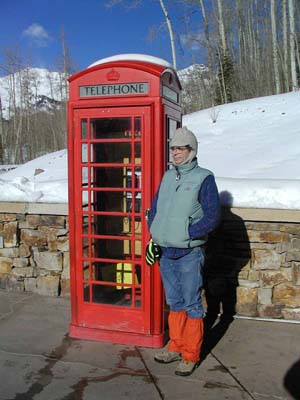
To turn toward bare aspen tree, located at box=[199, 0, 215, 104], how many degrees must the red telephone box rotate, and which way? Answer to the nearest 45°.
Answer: approximately 180°

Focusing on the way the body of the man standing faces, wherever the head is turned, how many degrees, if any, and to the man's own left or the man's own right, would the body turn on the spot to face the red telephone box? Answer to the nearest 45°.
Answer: approximately 90° to the man's own right

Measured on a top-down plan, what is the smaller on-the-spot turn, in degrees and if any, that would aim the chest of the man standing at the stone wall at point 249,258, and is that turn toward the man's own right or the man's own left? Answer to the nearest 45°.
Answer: approximately 180°

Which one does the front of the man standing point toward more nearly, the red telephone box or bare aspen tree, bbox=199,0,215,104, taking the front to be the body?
the red telephone box

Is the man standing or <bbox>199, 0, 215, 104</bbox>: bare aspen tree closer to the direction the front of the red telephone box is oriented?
the man standing

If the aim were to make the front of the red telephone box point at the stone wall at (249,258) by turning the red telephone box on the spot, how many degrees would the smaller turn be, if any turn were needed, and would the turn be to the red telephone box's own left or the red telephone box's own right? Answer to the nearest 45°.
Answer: approximately 90° to the red telephone box's own left

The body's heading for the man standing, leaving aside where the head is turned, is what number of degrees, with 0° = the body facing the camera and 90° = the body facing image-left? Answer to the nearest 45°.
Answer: approximately 45°
